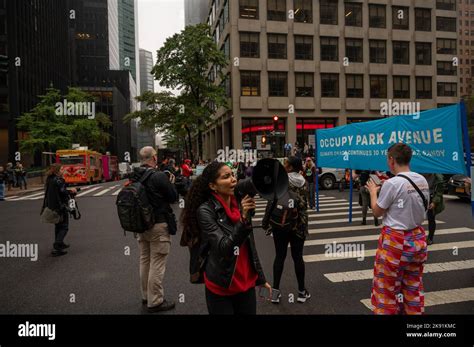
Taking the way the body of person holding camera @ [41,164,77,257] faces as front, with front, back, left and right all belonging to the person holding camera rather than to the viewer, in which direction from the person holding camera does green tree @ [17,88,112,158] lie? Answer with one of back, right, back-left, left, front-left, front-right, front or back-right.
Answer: left

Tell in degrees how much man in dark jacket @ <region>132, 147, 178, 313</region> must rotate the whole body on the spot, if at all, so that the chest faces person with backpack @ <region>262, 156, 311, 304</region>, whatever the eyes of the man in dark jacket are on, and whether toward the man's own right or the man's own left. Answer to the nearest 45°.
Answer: approximately 45° to the man's own right

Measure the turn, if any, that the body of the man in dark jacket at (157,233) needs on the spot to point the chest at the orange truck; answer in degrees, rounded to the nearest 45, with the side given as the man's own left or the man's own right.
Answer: approximately 45° to the man's own left

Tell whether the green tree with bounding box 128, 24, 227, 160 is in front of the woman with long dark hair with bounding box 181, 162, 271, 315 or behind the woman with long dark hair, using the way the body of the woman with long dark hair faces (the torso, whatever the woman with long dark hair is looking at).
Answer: behind

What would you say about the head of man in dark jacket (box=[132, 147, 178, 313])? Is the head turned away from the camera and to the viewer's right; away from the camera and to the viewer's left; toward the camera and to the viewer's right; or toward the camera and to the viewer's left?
away from the camera and to the viewer's right

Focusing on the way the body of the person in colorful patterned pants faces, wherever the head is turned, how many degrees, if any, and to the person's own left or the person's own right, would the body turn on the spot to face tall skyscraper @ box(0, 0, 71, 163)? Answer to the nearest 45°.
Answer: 0° — they already face it

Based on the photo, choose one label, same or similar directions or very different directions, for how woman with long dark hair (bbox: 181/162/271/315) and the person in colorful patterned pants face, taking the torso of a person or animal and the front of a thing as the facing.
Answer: very different directions

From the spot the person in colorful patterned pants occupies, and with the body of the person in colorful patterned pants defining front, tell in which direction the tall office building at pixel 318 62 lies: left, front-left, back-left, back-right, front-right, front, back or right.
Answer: front-right

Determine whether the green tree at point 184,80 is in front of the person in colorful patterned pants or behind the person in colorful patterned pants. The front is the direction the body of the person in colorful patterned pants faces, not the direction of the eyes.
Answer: in front

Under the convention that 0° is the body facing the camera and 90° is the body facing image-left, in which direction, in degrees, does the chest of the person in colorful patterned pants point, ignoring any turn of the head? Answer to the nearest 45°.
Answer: approximately 135°

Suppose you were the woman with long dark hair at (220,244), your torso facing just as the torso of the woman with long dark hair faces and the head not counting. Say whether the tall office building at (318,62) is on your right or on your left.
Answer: on your left
